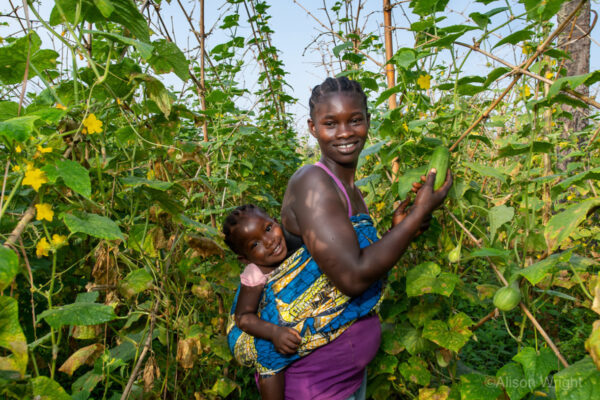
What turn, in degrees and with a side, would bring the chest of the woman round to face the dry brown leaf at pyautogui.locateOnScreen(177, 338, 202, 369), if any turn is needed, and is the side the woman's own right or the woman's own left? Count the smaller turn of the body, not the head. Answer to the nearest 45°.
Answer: approximately 180°

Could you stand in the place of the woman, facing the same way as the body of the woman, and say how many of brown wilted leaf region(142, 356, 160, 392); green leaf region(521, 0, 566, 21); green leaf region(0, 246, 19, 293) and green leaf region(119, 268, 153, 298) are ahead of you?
1

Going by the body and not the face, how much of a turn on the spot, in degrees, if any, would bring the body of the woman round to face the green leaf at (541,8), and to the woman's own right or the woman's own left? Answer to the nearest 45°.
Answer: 0° — they already face it

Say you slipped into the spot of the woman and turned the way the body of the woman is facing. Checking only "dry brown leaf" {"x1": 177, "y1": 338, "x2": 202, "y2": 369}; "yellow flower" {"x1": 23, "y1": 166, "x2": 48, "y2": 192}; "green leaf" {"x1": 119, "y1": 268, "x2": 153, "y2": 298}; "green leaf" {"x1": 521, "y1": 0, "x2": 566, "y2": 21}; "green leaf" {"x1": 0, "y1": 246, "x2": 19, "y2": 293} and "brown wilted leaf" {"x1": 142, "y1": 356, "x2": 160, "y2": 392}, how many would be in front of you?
1

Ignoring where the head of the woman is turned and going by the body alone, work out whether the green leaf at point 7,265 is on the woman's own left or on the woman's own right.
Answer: on the woman's own right

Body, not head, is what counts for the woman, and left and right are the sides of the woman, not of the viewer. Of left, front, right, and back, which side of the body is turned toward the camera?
right

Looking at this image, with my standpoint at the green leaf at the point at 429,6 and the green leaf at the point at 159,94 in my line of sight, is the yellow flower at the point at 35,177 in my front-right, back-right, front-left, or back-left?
front-left
